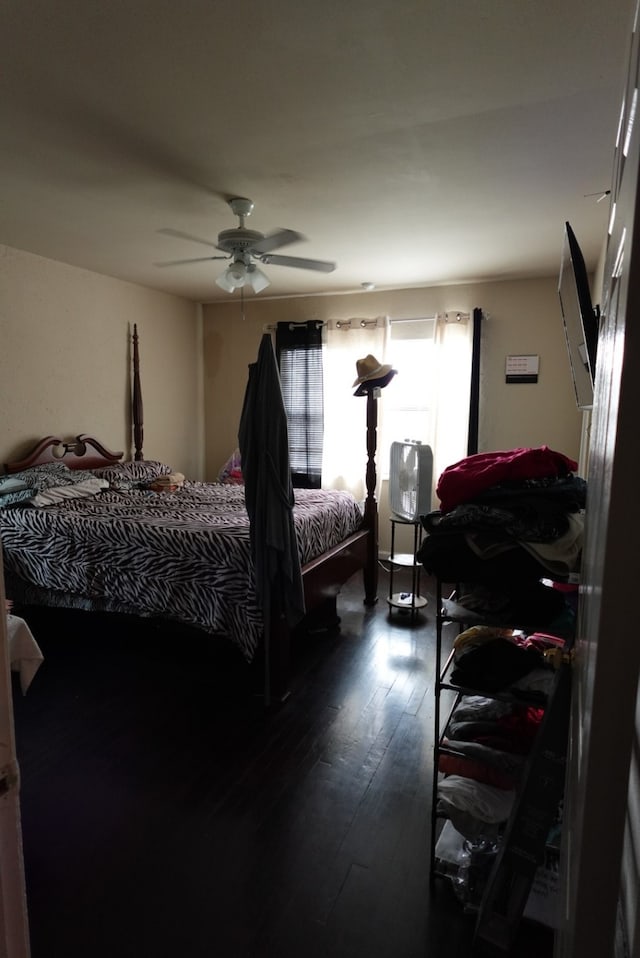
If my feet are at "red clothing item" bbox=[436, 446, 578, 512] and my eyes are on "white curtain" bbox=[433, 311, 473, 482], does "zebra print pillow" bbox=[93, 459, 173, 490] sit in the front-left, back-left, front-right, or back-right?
front-left

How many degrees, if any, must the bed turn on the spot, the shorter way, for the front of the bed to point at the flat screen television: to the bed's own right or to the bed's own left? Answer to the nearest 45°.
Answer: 0° — it already faces it

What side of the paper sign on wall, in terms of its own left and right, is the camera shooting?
front

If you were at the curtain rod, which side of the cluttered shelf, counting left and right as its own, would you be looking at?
right

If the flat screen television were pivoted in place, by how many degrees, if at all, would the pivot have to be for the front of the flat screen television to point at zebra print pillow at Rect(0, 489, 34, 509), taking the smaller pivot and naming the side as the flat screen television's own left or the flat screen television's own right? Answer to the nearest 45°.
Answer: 0° — it already faces it

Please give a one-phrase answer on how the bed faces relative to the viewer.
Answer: facing the viewer and to the right of the viewer

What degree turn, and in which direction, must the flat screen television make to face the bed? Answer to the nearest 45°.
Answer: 0° — it already faces it

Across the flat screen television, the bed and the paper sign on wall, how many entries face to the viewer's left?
1

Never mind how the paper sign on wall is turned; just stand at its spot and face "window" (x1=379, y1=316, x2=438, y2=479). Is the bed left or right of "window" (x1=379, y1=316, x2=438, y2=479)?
left

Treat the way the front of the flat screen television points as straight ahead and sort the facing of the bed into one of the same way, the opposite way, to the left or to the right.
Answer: the opposite way

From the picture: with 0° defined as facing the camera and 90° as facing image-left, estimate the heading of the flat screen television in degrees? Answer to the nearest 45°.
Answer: approximately 90°

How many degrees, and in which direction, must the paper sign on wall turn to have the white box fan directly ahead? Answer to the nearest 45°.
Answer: approximately 45° to its right

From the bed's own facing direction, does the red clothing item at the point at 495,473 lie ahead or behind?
ahead

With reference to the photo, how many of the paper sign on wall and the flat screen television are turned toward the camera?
1

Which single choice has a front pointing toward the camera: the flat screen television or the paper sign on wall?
the paper sign on wall

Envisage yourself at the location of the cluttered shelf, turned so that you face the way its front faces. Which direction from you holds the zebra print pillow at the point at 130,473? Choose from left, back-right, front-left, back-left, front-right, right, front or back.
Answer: right

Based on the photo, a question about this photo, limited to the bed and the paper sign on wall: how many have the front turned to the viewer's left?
0
